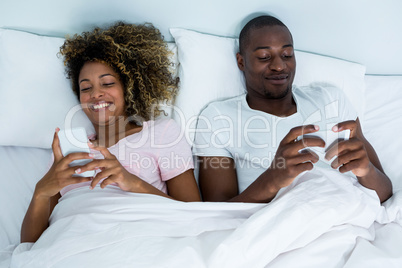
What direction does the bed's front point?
toward the camera
